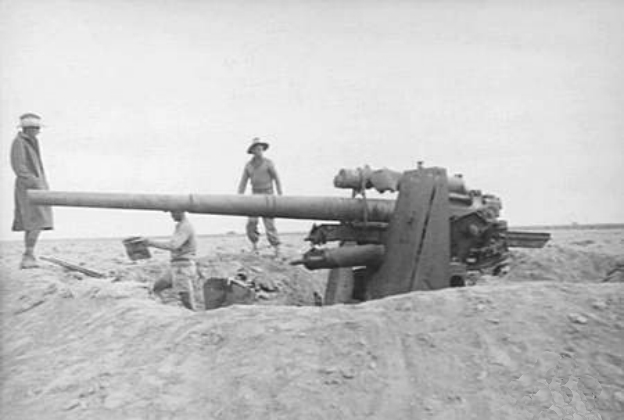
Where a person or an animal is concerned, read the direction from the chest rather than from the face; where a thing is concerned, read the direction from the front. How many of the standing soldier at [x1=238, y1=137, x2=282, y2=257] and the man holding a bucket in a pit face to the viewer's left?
1

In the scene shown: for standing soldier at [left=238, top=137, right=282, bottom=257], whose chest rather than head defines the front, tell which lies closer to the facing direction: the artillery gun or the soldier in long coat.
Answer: the artillery gun

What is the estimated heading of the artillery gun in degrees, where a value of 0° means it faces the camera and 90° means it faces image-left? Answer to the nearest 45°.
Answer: approximately 90°

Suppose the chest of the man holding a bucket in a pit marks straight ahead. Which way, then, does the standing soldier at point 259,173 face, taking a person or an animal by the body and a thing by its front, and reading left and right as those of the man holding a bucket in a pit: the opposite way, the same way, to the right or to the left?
to the left

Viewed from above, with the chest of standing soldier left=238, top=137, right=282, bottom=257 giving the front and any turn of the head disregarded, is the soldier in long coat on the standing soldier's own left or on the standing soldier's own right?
on the standing soldier's own right

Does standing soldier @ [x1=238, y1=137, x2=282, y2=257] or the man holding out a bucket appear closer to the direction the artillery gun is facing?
the man holding out a bucket

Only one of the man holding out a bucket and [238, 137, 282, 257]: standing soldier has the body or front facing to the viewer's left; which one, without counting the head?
the man holding out a bucket

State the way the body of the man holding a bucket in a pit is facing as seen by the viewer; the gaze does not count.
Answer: to the viewer's left
